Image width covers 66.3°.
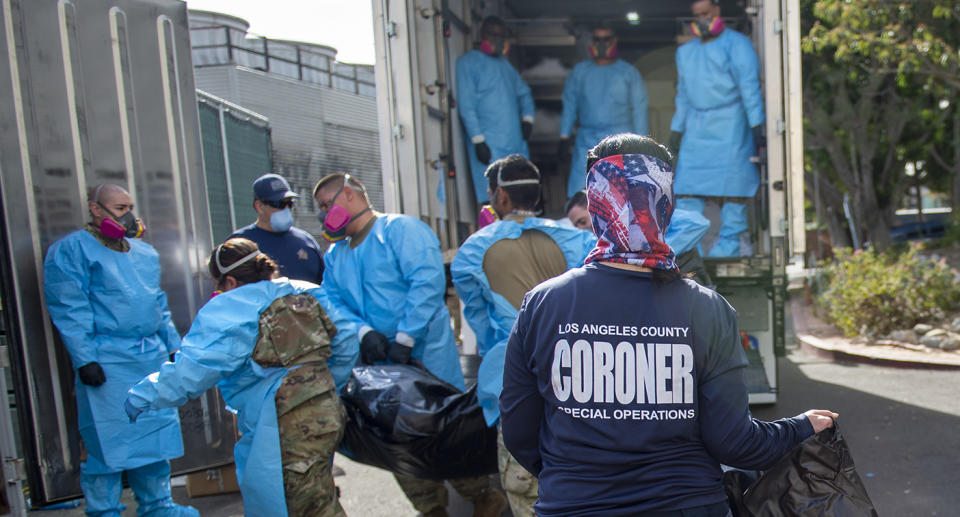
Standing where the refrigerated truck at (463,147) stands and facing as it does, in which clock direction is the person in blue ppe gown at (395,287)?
The person in blue ppe gown is roughly at 6 o'clock from the refrigerated truck.

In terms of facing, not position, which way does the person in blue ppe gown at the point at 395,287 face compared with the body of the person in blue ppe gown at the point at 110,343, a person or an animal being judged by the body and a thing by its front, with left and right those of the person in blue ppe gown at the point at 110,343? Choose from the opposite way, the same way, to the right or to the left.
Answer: to the right

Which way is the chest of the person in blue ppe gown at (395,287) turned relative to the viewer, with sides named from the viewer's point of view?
facing the viewer and to the left of the viewer

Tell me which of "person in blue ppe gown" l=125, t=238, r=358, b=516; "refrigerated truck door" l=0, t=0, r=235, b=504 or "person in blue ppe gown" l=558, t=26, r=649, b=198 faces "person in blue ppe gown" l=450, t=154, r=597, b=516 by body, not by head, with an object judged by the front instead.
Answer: "person in blue ppe gown" l=558, t=26, r=649, b=198

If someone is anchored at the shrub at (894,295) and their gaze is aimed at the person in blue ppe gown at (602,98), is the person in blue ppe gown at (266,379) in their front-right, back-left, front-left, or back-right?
front-left

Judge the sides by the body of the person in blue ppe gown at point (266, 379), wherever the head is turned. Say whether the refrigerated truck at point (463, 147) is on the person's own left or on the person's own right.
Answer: on the person's own right

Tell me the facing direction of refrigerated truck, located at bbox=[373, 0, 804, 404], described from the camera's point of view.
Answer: facing away from the viewer

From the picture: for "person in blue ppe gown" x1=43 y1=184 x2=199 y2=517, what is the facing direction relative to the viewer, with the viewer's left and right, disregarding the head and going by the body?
facing the viewer and to the right of the viewer
